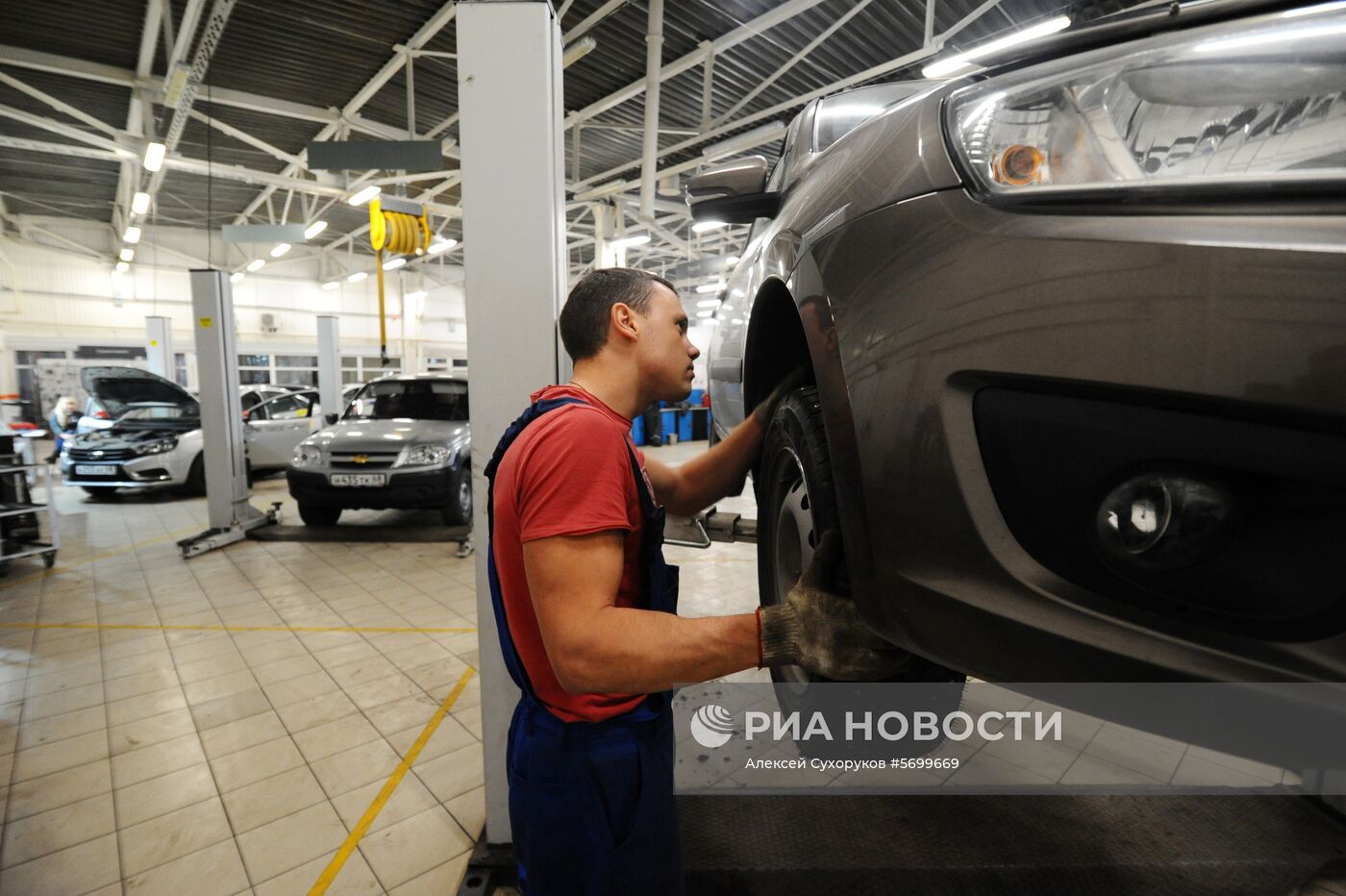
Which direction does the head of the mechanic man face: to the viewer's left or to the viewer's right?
to the viewer's right

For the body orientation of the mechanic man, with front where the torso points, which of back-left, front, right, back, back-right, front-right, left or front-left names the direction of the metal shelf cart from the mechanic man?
back-left

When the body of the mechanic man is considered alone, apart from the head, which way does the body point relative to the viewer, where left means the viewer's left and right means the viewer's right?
facing to the right of the viewer

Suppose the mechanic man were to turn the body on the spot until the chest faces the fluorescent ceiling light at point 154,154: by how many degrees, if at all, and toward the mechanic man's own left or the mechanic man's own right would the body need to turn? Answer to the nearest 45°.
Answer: approximately 135° to the mechanic man's own left

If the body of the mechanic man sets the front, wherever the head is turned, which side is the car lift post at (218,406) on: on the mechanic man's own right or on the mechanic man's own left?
on the mechanic man's own left

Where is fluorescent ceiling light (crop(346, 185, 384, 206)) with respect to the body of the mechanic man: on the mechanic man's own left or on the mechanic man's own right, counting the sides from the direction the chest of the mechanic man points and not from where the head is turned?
on the mechanic man's own left

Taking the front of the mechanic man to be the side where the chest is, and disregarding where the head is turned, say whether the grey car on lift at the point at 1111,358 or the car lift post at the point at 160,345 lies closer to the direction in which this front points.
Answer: the grey car on lift

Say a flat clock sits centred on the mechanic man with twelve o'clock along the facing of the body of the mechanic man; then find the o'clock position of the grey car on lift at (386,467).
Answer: The grey car on lift is roughly at 8 o'clock from the mechanic man.
